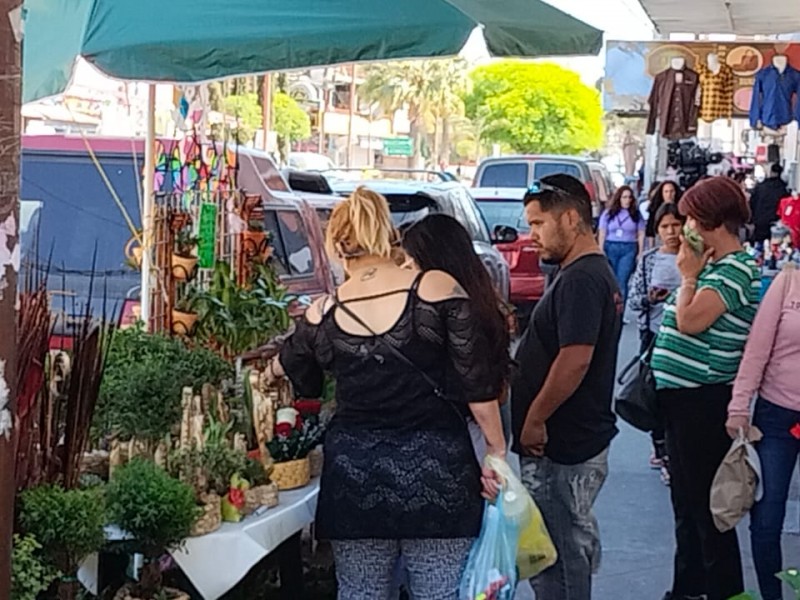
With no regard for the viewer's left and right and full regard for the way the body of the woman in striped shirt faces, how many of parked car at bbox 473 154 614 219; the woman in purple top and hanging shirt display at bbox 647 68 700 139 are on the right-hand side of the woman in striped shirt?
3

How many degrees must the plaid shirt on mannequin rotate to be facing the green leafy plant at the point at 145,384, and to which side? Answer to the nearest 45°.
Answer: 0° — it already faces it

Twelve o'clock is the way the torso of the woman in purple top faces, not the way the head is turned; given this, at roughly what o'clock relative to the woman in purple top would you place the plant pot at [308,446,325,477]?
The plant pot is roughly at 12 o'clock from the woman in purple top.

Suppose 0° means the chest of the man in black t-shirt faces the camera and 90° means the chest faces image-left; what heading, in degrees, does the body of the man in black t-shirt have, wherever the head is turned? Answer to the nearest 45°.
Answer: approximately 90°

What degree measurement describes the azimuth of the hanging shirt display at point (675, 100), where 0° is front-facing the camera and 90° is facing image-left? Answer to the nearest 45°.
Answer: approximately 0°

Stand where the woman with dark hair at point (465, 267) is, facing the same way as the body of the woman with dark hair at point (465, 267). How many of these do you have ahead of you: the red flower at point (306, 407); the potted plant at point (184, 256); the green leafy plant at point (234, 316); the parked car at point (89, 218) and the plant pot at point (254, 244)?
5

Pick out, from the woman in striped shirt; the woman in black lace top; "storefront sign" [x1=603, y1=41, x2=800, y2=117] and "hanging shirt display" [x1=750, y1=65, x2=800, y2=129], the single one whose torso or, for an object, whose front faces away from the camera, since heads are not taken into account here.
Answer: the woman in black lace top

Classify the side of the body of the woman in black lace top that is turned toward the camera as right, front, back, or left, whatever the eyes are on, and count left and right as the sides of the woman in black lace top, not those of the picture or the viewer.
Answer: back

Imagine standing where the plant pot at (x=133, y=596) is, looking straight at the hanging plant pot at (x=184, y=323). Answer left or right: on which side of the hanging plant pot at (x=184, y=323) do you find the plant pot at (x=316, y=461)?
right

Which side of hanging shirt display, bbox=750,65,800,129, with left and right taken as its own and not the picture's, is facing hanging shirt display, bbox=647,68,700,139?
right

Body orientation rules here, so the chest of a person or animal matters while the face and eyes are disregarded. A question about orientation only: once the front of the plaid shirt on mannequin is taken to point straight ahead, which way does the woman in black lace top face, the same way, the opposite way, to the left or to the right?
the opposite way

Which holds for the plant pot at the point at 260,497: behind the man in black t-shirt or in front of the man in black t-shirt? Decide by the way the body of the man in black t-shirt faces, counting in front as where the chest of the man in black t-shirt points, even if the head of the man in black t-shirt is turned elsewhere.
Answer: in front

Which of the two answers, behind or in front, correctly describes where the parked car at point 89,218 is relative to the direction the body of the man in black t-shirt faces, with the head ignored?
in front

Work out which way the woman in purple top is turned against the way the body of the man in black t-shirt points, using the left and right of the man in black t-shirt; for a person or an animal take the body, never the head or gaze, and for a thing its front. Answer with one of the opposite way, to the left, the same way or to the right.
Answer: to the left
